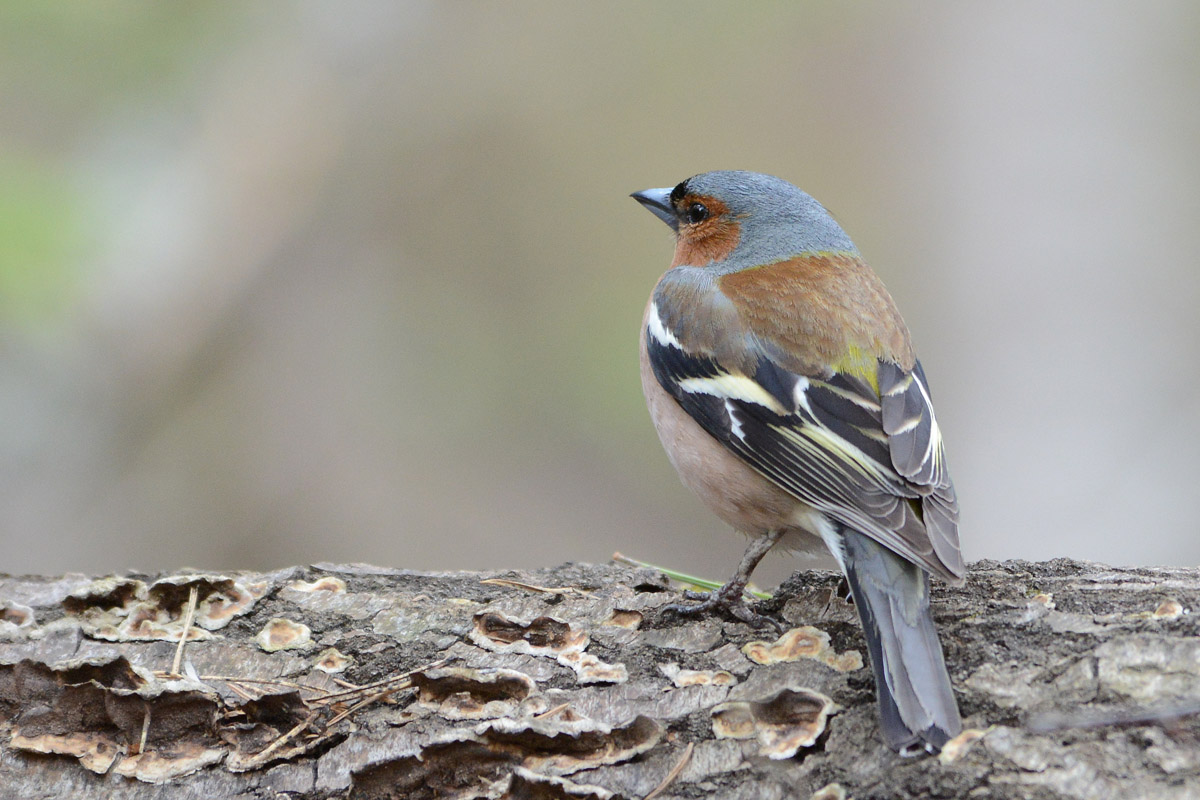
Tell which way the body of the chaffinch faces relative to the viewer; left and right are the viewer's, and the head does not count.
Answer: facing away from the viewer and to the left of the viewer
